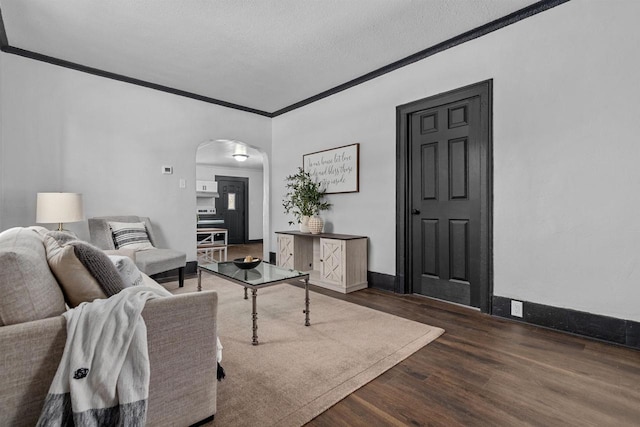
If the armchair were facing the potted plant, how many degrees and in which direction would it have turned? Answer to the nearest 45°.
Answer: approximately 45° to its left

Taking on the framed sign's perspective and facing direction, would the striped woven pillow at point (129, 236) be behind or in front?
in front

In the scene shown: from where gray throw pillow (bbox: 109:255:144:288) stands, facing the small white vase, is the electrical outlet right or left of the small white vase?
right

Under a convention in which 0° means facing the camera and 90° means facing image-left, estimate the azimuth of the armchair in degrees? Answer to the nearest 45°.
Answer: approximately 315°

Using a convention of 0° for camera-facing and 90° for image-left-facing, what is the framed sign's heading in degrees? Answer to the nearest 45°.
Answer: approximately 45°

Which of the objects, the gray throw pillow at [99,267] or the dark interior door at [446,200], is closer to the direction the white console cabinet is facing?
the gray throw pillow

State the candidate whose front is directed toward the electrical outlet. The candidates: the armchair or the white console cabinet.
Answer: the armchair

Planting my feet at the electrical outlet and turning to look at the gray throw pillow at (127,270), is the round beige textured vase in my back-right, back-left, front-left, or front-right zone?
front-right

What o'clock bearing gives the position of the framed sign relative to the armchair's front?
The framed sign is roughly at 11 o'clock from the armchair.

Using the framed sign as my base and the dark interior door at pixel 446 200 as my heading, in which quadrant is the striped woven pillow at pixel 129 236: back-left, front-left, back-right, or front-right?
back-right

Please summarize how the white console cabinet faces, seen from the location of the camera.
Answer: facing the viewer and to the left of the viewer

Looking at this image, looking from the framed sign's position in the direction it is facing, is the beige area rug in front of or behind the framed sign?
in front

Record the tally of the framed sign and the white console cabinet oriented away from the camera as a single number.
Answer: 0

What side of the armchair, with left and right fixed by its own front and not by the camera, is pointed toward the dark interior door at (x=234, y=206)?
left

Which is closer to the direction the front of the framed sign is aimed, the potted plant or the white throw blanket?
the white throw blanket

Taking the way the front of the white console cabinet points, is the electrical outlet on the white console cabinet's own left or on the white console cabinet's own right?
on the white console cabinet's own left
